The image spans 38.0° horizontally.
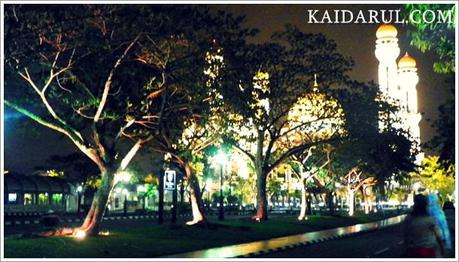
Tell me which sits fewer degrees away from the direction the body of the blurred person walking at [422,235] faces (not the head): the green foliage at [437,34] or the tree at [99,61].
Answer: the green foliage

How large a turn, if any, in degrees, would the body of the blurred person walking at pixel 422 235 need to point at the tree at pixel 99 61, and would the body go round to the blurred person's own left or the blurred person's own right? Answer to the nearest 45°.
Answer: approximately 45° to the blurred person's own left

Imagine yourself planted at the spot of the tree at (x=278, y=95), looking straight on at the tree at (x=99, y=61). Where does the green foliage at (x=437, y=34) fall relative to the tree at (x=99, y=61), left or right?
left

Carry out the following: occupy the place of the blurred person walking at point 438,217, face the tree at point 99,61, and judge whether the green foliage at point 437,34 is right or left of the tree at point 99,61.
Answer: right

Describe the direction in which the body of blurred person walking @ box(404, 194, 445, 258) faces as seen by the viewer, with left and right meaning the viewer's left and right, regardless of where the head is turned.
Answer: facing away from the viewer

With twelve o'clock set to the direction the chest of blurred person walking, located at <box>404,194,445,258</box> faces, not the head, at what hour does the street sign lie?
The street sign is roughly at 11 o'clock from the blurred person walking.

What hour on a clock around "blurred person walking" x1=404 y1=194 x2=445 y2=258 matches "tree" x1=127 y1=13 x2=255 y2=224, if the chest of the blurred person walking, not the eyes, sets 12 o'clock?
The tree is roughly at 11 o'clock from the blurred person walking.

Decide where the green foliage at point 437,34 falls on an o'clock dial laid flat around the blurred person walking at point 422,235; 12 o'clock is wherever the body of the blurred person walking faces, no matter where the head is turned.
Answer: The green foliage is roughly at 12 o'clock from the blurred person walking.

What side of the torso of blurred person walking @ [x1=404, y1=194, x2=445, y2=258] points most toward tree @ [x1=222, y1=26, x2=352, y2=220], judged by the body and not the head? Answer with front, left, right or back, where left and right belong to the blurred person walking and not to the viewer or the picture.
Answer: front
